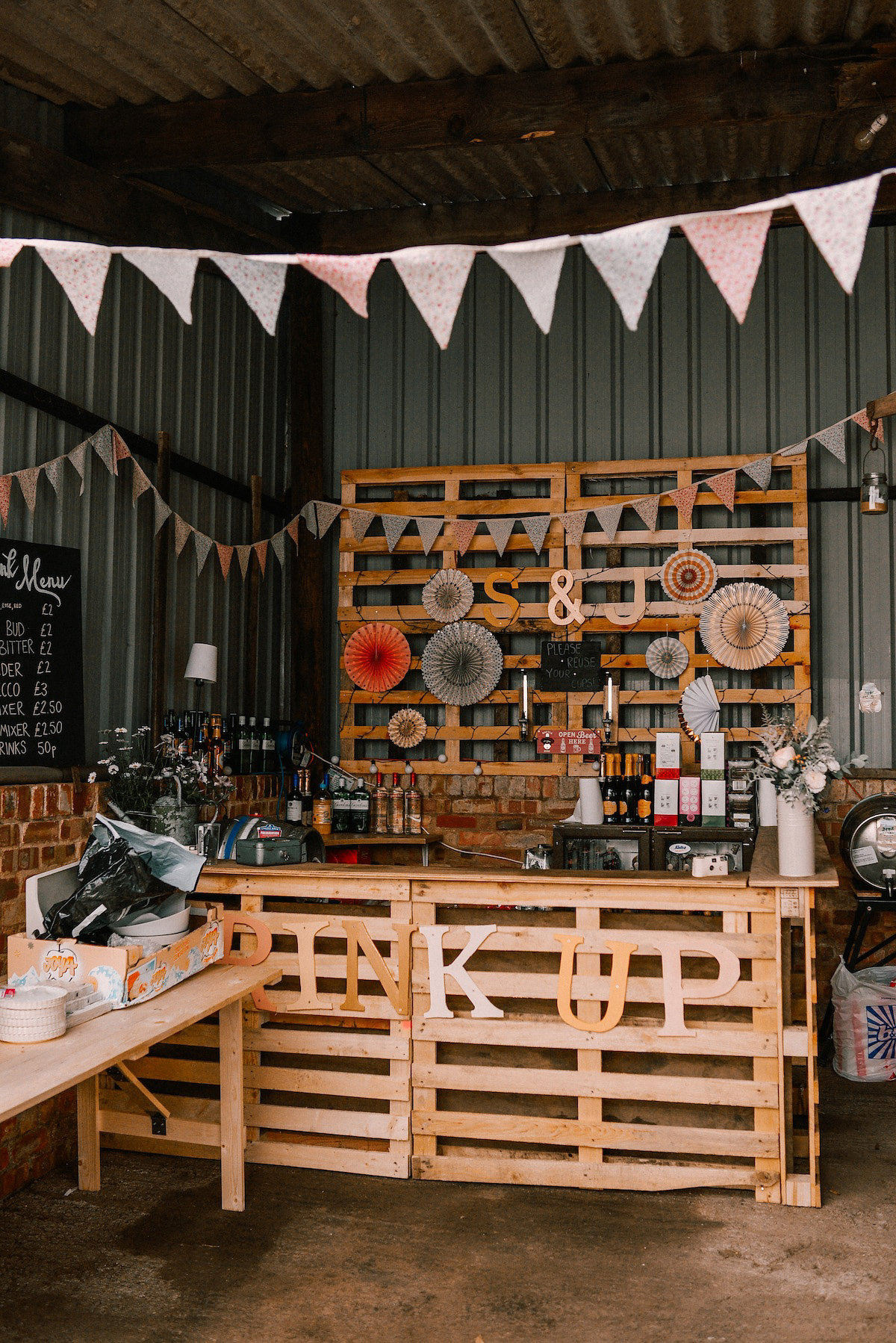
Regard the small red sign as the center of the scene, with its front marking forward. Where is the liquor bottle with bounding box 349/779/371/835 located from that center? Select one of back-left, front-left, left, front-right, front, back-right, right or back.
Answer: right

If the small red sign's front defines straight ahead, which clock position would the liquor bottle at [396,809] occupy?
The liquor bottle is roughly at 3 o'clock from the small red sign.

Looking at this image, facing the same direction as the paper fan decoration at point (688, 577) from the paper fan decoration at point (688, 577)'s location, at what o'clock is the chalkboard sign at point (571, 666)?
The chalkboard sign is roughly at 3 o'clock from the paper fan decoration.

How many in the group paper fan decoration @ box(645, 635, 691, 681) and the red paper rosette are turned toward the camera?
2

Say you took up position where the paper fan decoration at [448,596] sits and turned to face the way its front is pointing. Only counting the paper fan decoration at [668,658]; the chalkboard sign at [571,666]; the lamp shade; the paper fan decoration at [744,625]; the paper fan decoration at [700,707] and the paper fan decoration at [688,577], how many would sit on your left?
5

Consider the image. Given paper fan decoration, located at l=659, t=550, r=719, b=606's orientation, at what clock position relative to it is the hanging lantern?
The hanging lantern is roughly at 10 o'clock from the paper fan decoration.

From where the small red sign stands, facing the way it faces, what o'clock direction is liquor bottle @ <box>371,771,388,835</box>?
The liquor bottle is roughly at 3 o'clock from the small red sign.

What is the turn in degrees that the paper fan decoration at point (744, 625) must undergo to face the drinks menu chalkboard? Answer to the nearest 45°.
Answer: approximately 45° to its right

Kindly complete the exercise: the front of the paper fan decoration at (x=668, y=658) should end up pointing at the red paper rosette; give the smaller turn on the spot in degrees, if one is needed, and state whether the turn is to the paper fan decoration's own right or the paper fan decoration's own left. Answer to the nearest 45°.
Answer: approximately 90° to the paper fan decoration's own right

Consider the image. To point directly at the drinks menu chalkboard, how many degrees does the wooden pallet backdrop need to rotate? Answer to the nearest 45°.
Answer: approximately 45° to its right

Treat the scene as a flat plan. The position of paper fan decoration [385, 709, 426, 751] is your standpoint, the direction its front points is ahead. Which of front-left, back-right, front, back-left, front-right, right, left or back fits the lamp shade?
front-right
